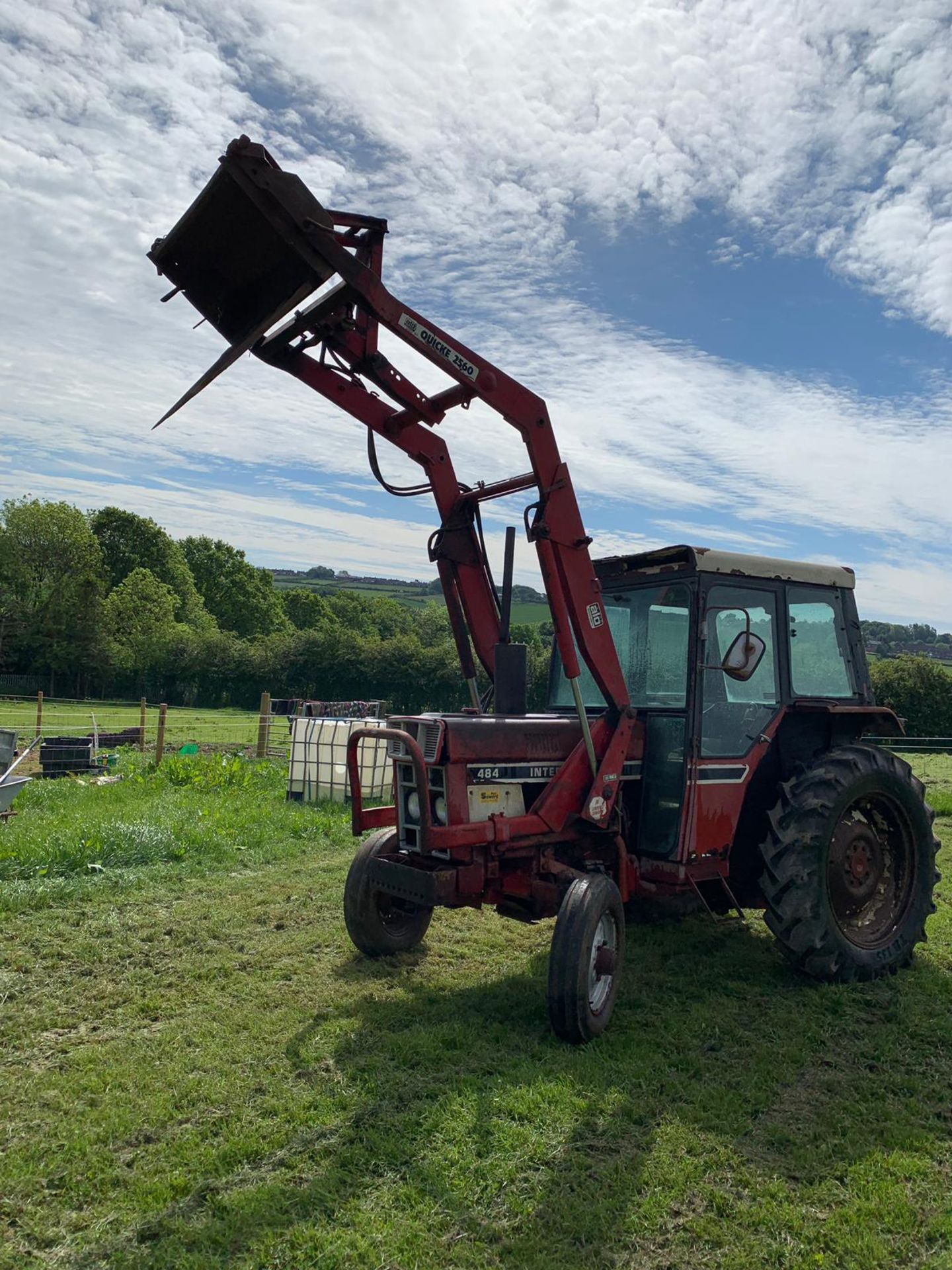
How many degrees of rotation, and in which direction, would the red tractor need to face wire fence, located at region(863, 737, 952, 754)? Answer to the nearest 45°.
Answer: approximately 180°

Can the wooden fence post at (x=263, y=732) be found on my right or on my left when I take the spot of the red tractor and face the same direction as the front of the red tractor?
on my right

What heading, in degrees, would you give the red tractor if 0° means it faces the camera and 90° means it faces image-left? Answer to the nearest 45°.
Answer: approximately 45°

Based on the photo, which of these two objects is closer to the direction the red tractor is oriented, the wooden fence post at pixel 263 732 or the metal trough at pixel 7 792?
the metal trough

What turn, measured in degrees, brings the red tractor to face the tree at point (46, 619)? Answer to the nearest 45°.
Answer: approximately 90° to its right

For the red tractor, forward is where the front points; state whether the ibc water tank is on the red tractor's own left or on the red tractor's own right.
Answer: on the red tractor's own right

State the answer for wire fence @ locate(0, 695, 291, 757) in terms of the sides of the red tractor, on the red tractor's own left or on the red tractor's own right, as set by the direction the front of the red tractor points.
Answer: on the red tractor's own right
